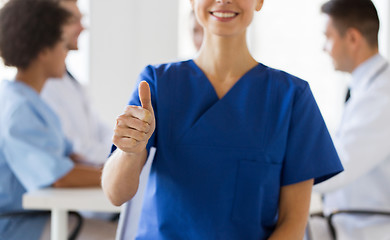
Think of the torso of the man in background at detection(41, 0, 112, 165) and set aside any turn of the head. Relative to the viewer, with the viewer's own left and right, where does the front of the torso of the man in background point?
facing to the right of the viewer

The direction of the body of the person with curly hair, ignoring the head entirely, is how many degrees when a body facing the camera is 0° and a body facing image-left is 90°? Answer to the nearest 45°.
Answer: approximately 270°

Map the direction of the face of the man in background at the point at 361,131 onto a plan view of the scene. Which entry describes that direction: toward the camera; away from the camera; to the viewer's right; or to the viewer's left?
to the viewer's left

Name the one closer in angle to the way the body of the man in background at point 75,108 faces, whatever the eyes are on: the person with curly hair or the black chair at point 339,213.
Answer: the black chair

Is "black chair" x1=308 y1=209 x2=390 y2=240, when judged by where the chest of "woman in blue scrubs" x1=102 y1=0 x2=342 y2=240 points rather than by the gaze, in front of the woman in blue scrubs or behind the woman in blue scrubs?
behind

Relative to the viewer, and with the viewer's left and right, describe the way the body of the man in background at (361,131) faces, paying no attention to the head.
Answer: facing to the left of the viewer

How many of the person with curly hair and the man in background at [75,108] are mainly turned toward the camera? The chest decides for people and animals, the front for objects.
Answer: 0

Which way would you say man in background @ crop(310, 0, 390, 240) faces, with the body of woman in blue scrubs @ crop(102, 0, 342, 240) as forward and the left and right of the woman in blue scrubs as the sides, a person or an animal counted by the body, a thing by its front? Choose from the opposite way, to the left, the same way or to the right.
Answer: to the right

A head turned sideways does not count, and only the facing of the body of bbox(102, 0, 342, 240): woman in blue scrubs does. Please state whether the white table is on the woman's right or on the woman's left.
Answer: on the woman's right

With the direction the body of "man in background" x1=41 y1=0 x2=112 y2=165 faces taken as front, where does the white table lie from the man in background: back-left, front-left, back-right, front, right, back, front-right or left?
right

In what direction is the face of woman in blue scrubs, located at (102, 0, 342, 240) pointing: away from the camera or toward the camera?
toward the camera

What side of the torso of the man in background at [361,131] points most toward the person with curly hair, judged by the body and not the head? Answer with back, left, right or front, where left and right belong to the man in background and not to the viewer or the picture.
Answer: front

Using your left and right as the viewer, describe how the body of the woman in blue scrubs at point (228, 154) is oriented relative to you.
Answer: facing the viewer

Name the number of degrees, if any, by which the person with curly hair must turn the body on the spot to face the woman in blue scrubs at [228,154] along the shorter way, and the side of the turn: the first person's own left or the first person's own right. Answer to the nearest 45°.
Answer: approximately 45° to the first person's own right

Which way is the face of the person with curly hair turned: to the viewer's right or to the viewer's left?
to the viewer's right

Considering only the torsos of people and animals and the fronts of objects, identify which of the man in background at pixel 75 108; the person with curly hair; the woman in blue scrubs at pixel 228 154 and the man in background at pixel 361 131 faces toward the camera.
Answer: the woman in blue scrubs

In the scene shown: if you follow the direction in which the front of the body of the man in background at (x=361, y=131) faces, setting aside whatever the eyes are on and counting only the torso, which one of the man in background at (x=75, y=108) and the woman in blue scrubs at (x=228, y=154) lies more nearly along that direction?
the man in background
